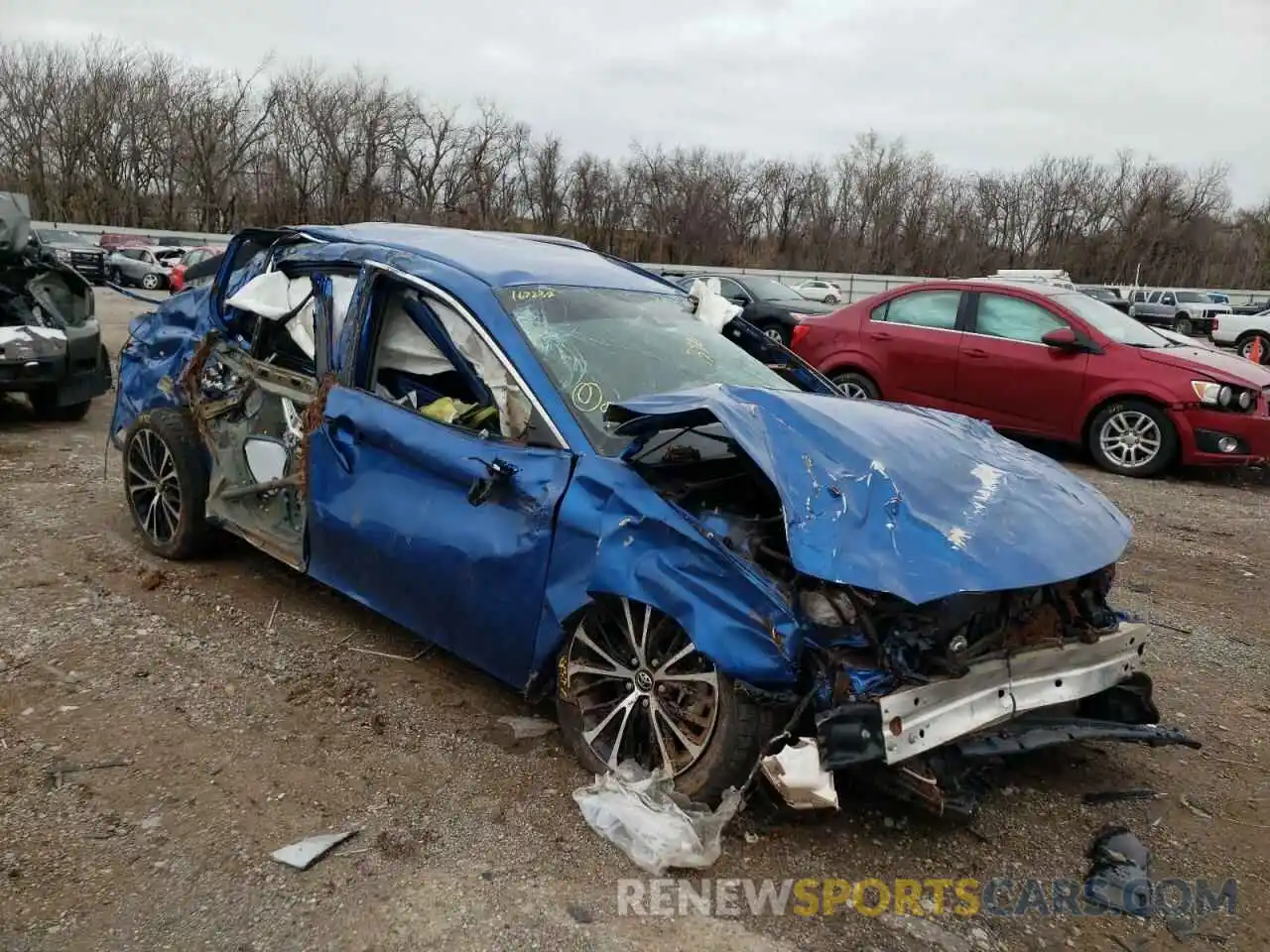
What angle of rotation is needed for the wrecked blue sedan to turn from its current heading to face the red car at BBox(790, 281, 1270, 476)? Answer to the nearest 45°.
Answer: approximately 90° to its left

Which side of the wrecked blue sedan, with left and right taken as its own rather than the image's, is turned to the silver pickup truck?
left

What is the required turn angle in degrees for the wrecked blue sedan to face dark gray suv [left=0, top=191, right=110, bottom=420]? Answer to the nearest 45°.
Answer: approximately 180°

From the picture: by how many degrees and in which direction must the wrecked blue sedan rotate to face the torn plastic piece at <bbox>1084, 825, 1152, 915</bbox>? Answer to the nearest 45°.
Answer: approximately 45° to its left

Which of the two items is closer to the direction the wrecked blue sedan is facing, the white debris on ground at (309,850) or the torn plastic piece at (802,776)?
the torn plastic piece

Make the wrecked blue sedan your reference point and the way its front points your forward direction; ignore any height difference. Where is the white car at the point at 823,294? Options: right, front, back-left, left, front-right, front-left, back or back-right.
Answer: back-left

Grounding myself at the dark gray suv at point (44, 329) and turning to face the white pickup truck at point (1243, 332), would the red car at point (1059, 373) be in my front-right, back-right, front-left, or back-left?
front-right

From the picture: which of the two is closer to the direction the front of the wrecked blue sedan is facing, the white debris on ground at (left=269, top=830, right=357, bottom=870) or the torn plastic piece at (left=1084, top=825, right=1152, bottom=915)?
the torn plastic piece

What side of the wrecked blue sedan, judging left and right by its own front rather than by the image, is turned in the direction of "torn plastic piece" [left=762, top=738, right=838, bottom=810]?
front

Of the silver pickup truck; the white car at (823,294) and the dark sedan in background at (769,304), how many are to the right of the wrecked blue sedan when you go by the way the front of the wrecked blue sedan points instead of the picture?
0

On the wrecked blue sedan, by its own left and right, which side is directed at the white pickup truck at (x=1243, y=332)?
left

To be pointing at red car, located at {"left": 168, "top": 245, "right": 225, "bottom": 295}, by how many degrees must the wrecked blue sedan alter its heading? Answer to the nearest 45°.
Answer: approximately 180°

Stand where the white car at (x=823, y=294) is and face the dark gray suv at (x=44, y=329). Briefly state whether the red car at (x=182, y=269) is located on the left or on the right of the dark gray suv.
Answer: right

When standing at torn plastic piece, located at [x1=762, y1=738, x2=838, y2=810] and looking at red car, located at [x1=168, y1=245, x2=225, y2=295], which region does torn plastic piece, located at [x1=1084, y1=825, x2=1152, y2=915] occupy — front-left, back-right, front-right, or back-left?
back-right
